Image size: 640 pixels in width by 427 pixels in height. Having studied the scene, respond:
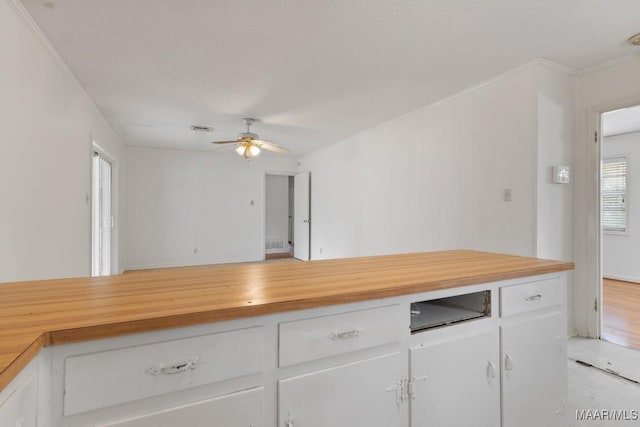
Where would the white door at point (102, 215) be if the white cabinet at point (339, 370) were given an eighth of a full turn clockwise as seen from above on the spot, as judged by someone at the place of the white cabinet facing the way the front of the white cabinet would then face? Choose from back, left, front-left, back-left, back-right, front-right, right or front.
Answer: back-right

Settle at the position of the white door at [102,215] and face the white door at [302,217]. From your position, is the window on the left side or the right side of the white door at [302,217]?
right

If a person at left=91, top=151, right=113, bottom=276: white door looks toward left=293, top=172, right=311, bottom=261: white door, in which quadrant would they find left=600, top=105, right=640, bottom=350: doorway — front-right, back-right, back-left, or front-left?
front-right

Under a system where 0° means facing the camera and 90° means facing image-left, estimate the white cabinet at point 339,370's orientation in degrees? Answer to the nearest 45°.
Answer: approximately 315°

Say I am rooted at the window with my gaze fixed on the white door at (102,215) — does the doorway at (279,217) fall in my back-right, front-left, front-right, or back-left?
front-right

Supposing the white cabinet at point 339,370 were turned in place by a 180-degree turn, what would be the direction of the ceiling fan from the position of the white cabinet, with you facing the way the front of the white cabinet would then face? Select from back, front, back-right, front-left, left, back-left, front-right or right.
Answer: front-right

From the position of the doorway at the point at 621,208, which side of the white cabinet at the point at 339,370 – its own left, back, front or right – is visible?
left

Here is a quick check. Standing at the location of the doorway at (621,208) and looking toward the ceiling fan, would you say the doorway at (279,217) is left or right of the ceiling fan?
right

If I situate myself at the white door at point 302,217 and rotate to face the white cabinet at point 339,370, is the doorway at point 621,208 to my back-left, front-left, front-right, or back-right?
front-left

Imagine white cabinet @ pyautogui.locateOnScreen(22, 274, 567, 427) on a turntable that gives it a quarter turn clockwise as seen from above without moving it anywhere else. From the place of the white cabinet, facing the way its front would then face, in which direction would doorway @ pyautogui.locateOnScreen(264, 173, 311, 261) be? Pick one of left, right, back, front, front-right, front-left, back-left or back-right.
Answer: back-right

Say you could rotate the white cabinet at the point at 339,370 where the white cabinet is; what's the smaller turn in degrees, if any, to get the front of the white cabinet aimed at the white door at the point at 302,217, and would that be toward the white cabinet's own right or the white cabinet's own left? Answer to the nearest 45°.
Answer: approximately 135° to the white cabinet's own left
